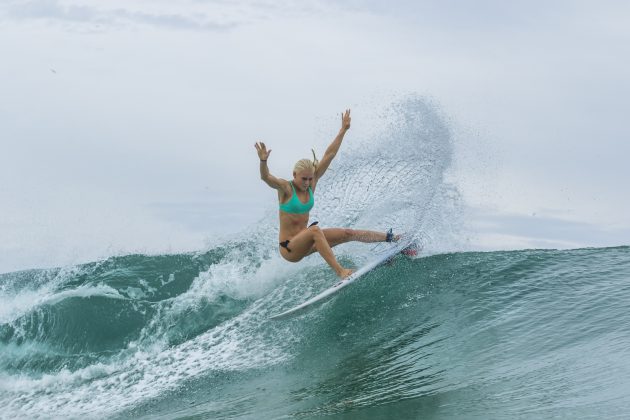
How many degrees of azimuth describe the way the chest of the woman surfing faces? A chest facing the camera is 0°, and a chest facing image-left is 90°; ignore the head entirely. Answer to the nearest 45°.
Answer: approximately 315°
